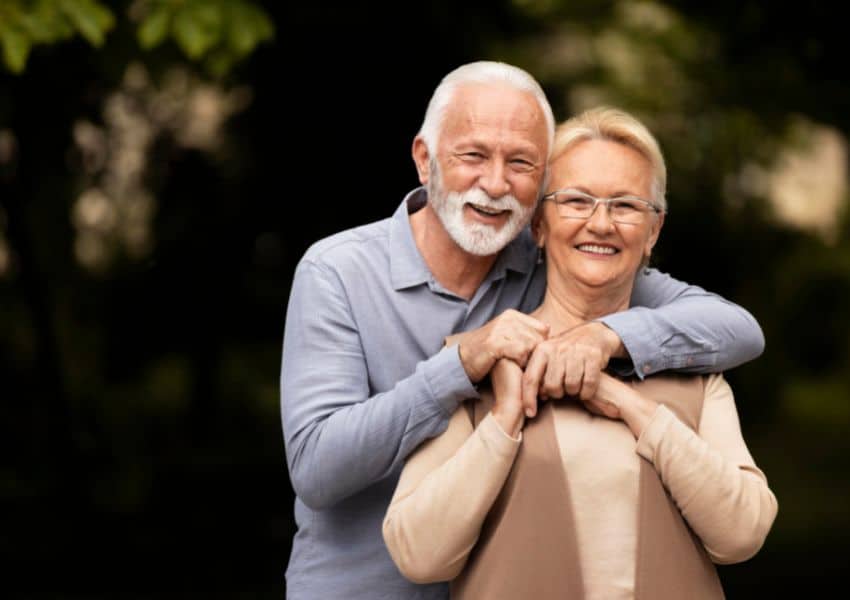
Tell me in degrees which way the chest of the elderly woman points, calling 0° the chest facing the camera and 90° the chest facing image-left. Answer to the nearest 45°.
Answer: approximately 0°

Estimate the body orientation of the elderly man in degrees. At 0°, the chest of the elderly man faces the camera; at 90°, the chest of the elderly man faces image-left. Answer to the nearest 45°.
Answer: approximately 315°
